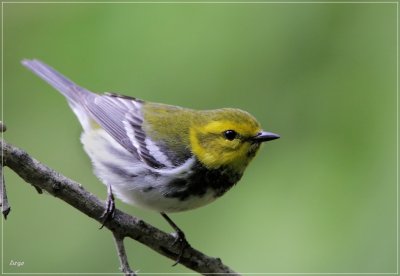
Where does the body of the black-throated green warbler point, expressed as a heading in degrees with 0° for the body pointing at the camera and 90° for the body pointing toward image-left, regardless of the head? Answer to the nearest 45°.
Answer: approximately 270°
